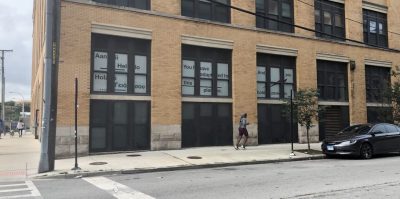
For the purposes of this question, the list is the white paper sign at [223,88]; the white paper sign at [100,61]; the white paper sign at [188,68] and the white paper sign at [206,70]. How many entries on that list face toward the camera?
4

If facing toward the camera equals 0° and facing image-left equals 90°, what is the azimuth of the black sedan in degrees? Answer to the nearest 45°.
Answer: approximately 45°

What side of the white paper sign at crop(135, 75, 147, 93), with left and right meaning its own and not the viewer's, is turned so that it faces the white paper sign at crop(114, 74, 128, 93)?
right

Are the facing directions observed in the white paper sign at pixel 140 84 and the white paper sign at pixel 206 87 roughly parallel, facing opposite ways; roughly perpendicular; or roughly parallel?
roughly parallel

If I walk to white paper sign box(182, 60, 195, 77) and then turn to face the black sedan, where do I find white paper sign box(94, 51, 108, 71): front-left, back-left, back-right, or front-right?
back-right

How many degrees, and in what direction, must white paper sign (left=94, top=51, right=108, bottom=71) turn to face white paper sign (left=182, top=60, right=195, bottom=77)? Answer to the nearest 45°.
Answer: approximately 90° to its left

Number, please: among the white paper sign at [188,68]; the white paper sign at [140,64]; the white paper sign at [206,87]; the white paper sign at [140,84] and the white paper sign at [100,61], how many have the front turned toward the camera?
5

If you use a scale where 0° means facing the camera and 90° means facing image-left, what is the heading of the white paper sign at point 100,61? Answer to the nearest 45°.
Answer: approximately 0°

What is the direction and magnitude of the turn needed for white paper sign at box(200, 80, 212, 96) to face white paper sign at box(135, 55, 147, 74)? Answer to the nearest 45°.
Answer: approximately 45° to its right

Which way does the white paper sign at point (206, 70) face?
toward the camera

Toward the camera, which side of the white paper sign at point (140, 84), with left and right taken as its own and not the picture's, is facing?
front

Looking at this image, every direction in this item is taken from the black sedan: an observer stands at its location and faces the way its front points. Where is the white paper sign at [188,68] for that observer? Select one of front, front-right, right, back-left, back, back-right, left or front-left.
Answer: front-right

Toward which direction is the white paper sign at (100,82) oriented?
toward the camera

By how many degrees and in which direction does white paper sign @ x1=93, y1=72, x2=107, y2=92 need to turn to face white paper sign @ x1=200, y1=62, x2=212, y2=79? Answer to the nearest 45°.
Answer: approximately 90° to its left

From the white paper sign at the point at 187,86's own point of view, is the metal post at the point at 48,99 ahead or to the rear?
ahead
